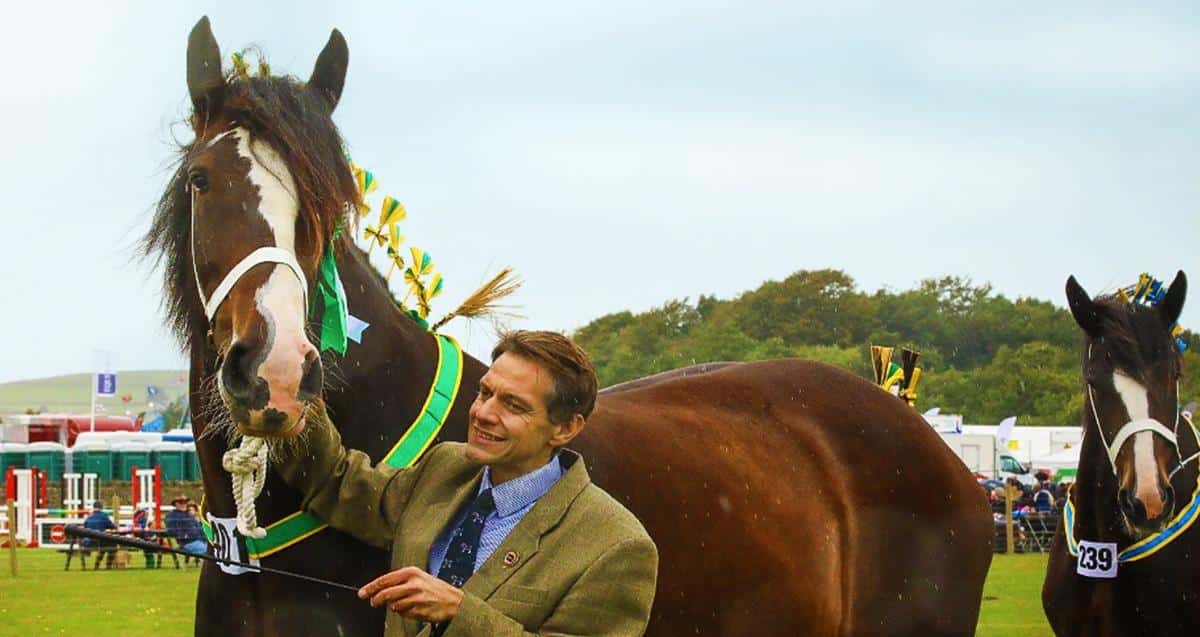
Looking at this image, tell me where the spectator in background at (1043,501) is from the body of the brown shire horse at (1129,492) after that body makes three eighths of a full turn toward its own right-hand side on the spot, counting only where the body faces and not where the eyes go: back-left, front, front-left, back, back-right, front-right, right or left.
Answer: front-right

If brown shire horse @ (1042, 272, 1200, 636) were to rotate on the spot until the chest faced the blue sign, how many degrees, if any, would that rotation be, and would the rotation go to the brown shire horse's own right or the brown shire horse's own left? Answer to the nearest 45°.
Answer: approximately 135° to the brown shire horse's own right

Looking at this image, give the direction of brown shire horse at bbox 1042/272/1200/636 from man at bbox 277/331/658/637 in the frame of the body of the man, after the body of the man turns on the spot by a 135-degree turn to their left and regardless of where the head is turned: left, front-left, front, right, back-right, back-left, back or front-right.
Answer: front-left

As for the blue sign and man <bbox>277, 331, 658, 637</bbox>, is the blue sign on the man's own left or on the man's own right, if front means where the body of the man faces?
on the man's own right

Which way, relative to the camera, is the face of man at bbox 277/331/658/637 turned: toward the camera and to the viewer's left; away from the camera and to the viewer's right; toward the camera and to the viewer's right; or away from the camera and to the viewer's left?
toward the camera and to the viewer's left

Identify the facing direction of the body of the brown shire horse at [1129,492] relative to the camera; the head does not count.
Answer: toward the camera

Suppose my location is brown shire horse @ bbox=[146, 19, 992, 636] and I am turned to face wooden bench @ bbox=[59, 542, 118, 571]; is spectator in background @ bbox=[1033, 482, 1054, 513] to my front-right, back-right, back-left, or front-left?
front-right

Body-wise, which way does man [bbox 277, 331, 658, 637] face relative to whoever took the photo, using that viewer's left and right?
facing the viewer and to the left of the viewer
